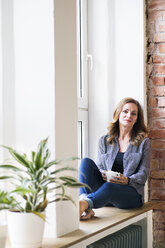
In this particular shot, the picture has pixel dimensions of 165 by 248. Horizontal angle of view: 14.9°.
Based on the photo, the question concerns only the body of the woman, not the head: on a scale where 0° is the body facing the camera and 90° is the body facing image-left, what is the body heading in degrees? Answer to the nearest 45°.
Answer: approximately 45°
